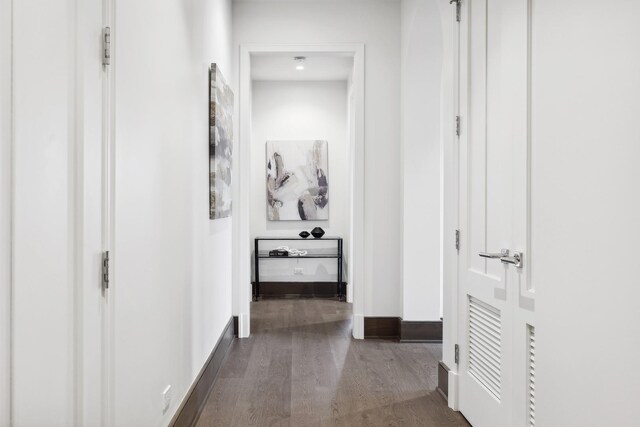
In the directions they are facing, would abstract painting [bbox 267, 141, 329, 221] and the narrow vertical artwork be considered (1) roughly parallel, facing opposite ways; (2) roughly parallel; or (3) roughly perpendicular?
roughly perpendicular

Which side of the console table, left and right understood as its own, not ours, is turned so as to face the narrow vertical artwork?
front

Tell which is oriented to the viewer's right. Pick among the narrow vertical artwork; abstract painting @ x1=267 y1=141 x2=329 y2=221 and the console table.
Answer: the narrow vertical artwork

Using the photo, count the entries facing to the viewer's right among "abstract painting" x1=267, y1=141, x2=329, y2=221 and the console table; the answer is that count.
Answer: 0

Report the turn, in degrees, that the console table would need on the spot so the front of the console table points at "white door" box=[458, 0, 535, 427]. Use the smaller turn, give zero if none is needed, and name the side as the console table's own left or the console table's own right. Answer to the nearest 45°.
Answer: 0° — it already faces it

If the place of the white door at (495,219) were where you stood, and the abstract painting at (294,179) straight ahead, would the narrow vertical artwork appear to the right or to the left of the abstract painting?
left

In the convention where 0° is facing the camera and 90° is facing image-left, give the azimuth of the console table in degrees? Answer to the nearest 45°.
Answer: approximately 0°

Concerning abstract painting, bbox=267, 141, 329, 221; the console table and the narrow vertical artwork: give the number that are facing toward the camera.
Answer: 2

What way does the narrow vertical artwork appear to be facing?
to the viewer's right

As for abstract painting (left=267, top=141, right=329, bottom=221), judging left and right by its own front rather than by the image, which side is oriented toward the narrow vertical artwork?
front

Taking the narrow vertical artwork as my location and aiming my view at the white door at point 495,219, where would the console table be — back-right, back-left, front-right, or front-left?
back-left

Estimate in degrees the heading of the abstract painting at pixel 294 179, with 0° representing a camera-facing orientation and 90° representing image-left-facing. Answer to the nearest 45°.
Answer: approximately 0°
